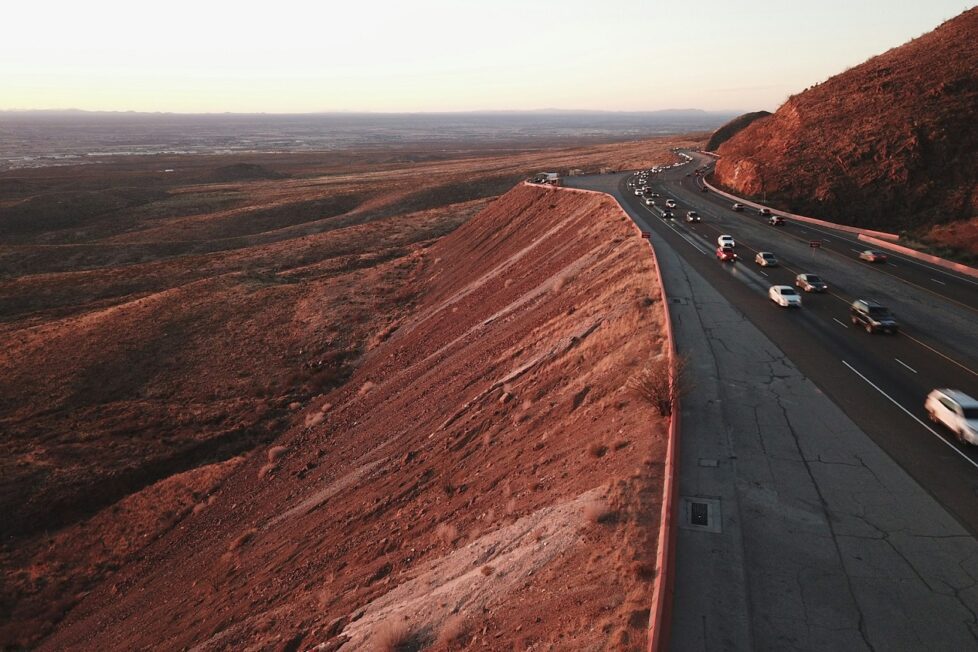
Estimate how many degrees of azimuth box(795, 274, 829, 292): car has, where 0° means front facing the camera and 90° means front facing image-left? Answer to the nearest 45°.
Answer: approximately 315°

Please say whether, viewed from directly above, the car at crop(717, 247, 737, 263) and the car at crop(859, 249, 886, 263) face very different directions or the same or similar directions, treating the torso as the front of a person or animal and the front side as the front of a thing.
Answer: very different directions

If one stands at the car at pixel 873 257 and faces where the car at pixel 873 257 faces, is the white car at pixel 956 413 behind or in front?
behind

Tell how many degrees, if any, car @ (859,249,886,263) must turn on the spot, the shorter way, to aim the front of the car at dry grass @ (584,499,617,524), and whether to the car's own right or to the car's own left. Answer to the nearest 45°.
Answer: approximately 135° to the car's own left

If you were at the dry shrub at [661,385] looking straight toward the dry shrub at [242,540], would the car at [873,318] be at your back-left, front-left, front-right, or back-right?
back-right

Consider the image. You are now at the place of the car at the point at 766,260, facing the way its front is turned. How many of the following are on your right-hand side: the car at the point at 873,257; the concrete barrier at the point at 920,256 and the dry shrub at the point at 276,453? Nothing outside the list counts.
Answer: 1

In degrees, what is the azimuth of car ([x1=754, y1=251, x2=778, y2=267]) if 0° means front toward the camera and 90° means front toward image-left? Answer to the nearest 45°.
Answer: approximately 315°

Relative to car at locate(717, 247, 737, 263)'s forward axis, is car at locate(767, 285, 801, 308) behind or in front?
in front

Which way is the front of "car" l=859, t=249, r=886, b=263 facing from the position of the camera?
facing away from the viewer and to the left of the viewer

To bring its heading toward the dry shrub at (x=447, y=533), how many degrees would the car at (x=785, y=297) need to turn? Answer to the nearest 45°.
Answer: approximately 45° to its right

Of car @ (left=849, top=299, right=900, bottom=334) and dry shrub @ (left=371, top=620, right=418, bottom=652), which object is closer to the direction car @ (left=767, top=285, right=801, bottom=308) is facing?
the car

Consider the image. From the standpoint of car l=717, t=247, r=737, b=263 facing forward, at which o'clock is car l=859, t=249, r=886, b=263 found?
car l=859, t=249, r=886, b=263 is roughly at 10 o'clock from car l=717, t=247, r=737, b=263.

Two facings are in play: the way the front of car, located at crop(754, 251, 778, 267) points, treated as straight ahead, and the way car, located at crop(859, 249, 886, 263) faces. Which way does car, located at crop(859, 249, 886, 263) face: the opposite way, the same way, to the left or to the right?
the opposite way
